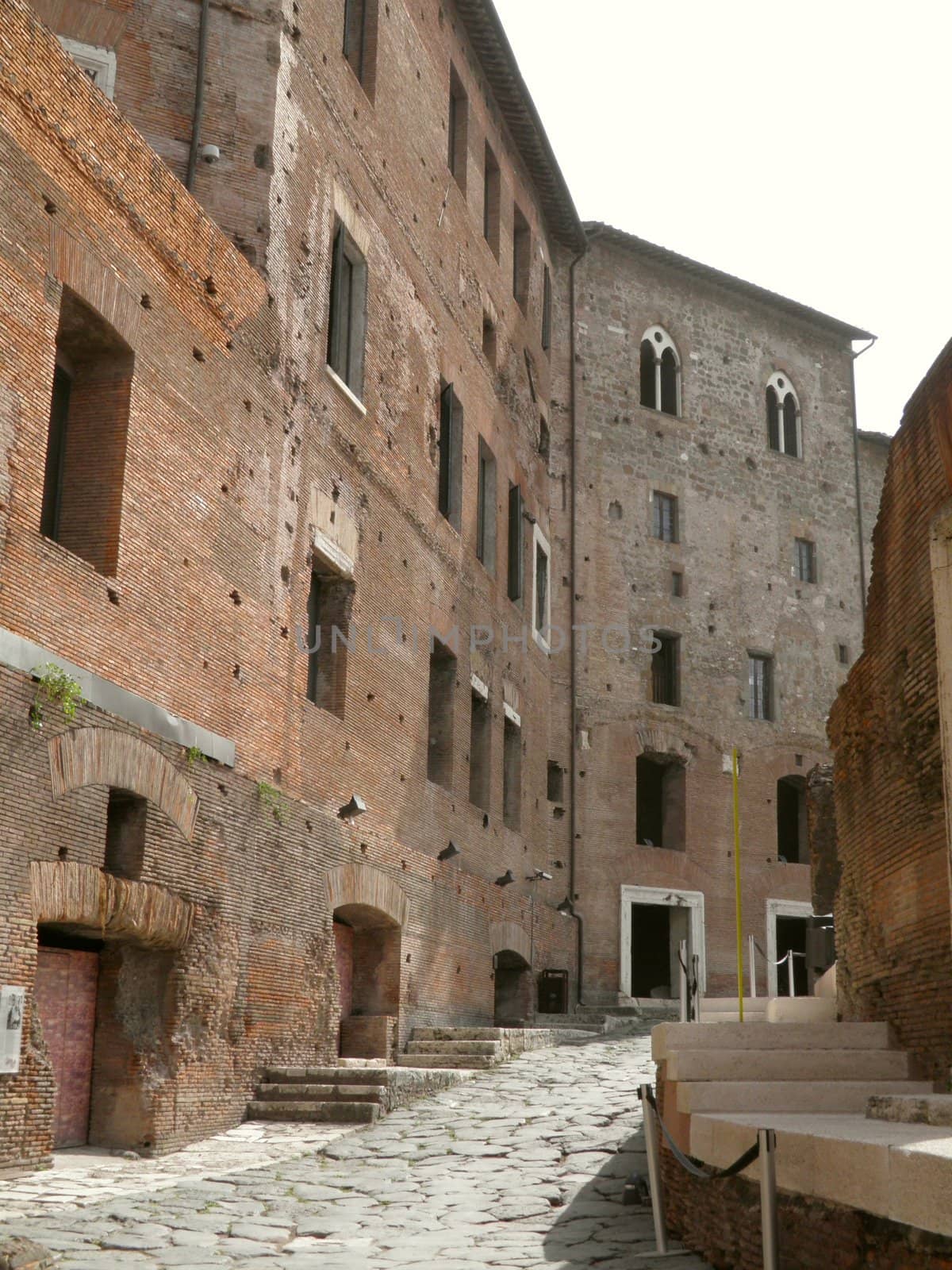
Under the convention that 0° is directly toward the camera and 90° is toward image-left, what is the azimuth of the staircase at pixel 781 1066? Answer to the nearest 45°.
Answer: approximately 0°

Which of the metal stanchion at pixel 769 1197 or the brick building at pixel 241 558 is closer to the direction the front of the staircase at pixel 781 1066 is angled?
the metal stanchion

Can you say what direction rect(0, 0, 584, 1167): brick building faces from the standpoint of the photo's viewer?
facing the viewer and to the right of the viewer

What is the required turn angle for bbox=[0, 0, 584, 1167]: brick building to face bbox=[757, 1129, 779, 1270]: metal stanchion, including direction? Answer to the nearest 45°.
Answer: approximately 45° to its right

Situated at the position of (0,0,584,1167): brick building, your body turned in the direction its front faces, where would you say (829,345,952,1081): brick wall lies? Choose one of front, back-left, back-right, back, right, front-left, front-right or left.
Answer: front

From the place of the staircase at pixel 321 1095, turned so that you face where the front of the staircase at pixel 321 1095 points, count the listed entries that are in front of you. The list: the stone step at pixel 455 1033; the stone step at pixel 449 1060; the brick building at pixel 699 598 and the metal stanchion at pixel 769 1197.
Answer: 1

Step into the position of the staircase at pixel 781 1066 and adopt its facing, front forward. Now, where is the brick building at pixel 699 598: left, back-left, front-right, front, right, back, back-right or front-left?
back
